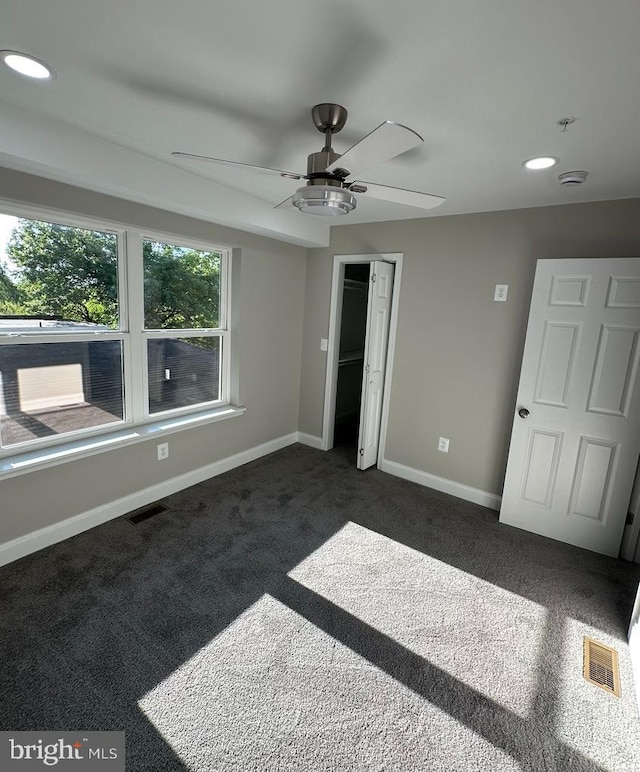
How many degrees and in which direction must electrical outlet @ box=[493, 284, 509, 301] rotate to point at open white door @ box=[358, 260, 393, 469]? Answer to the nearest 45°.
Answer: approximately 90° to its right

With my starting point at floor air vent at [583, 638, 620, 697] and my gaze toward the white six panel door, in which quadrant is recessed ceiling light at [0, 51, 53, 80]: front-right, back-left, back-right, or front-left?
back-left

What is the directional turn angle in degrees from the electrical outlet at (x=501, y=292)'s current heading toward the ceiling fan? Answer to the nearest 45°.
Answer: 0° — it already faces it

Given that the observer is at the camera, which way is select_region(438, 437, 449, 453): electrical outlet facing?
facing the viewer

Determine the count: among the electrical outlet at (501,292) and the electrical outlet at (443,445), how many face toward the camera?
2

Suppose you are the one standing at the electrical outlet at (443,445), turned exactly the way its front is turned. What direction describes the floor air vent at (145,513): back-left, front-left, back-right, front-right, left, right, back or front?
front-right

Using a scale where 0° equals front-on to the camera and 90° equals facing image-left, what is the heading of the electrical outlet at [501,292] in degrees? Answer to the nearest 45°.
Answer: approximately 0°

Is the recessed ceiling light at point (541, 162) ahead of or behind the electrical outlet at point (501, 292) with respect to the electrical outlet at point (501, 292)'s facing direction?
ahead

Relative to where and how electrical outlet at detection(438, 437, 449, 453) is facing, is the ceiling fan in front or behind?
in front
